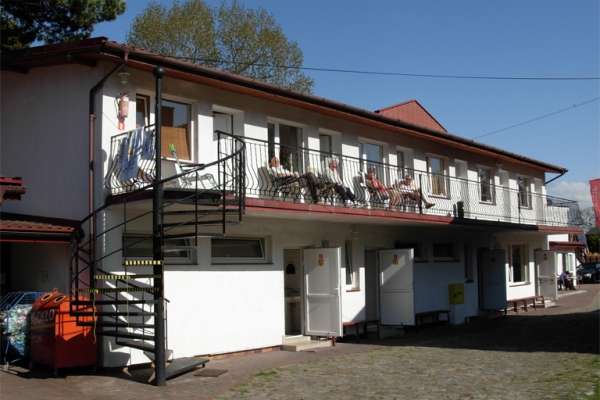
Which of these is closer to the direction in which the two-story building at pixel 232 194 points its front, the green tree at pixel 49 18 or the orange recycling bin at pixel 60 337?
the orange recycling bin

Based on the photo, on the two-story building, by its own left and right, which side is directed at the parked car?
left

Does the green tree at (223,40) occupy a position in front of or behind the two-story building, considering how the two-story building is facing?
behind

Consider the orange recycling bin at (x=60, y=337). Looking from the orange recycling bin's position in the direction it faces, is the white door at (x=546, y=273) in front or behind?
behind

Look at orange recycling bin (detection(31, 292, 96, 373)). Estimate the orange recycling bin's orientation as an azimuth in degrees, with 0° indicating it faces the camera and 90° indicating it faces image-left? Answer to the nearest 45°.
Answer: approximately 45°

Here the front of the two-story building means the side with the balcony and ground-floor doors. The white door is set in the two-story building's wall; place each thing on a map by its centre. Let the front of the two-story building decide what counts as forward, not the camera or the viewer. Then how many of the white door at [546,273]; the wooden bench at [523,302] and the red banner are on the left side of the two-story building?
3

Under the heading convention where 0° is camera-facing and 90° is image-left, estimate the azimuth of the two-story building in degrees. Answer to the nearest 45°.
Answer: approximately 315°

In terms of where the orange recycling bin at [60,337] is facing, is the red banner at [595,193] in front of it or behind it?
behind
